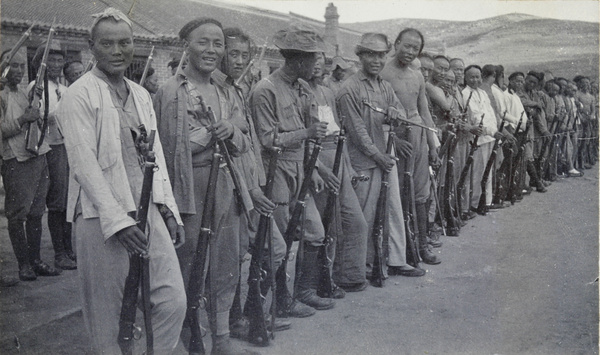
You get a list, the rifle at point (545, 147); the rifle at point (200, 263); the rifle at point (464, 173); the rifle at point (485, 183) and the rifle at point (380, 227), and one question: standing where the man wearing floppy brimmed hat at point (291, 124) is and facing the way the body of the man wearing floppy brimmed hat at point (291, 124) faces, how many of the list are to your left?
4

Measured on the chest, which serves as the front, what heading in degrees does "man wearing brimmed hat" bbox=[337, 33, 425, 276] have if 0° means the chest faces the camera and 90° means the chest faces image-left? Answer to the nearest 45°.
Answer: approximately 315°

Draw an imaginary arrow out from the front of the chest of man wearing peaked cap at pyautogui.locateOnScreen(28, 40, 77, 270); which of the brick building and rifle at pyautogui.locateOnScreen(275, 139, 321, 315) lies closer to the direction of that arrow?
the rifle

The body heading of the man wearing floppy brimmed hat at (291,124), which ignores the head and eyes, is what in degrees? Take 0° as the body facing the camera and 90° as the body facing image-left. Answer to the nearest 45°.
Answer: approximately 315°

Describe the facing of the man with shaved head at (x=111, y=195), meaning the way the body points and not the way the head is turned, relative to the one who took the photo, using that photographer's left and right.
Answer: facing the viewer and to the right of the viewer

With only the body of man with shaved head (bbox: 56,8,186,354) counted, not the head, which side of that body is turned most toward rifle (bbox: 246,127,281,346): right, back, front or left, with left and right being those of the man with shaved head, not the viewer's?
left
